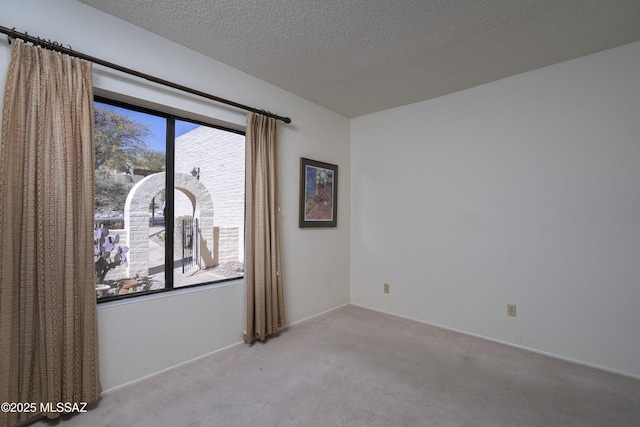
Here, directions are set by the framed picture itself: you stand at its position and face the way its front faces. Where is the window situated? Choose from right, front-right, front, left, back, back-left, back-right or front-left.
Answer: right

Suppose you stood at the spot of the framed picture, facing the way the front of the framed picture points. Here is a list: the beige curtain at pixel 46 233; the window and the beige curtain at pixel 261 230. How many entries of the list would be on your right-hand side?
3

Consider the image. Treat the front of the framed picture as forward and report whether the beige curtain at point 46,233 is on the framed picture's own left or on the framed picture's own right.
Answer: on the framed picture's own right

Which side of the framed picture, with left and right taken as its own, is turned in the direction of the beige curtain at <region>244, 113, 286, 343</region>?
right

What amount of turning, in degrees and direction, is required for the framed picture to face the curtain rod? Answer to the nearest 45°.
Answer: approximately 90° to its right

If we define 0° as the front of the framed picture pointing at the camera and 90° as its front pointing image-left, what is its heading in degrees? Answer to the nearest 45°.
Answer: approximately 315°
